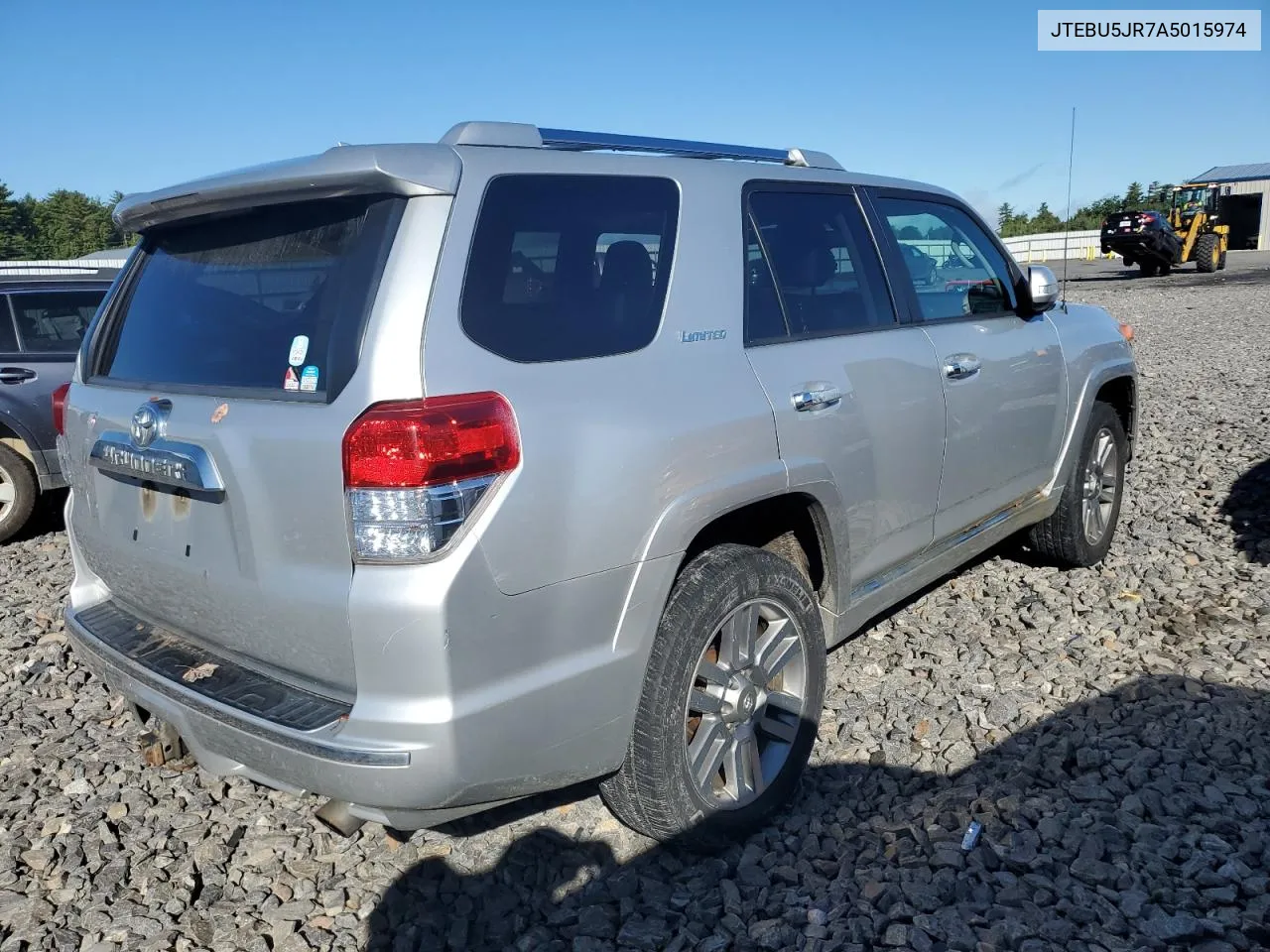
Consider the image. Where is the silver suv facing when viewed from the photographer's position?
facing away from the viewer and to the right of the viewer

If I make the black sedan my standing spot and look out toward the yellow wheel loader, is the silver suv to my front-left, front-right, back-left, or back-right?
back-right

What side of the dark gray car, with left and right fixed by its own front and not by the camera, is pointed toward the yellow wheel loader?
back

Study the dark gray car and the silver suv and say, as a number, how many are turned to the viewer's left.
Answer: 1

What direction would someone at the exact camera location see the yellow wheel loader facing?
facing the viewer and to the left of the viewer

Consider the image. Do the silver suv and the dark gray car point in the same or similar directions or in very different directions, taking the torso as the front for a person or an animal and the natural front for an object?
very different directions

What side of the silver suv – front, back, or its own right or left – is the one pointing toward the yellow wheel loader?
front

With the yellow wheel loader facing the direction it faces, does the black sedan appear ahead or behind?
ahead

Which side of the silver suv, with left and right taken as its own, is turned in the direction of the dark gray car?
left

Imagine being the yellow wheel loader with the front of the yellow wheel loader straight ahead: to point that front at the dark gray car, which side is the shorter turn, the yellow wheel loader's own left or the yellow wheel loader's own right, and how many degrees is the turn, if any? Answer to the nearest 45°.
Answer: approximately 45° to the yellow wheel loader's own left

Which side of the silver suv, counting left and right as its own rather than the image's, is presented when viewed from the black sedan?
front
